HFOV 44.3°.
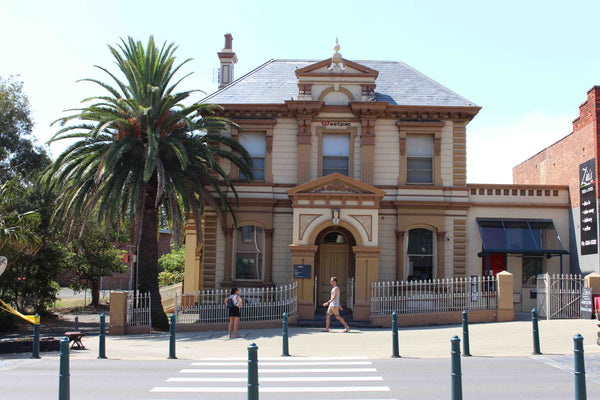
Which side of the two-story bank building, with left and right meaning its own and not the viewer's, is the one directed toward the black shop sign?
left

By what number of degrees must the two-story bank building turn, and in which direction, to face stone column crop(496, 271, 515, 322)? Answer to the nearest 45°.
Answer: approximately 45° to its left

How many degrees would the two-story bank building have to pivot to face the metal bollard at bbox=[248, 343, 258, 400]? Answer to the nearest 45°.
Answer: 0° — it already faces it

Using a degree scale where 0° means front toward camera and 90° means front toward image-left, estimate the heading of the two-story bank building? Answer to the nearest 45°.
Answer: approximately 0°

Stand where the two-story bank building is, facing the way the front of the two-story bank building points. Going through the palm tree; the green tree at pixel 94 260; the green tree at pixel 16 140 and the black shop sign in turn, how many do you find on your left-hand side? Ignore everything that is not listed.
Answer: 1

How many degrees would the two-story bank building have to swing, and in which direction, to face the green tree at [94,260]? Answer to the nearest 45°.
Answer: approximately 135° to its right

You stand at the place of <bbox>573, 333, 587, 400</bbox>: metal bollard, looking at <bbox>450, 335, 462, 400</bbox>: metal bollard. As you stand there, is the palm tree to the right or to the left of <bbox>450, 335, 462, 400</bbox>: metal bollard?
right

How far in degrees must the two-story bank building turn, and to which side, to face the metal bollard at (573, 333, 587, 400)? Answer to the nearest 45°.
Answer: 0° — it already faces it

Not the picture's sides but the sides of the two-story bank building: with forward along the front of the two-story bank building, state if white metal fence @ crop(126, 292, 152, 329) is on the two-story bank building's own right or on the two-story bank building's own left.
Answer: on the two-story bank building's own right

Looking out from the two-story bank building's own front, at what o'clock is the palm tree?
The palm tree is roughly at 2 o'clock from the two-story bank building.

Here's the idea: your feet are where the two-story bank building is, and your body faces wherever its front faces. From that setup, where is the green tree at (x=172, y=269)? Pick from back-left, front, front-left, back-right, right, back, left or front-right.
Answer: back-right

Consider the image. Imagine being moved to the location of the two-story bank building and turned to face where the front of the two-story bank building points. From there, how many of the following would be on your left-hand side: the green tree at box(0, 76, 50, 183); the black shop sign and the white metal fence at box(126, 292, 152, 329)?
1

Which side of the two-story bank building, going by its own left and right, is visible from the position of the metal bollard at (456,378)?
front
